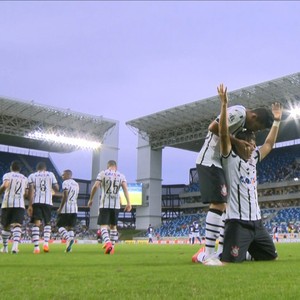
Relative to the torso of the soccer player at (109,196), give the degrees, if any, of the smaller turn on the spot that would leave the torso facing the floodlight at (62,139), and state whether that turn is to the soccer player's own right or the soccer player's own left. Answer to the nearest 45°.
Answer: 0° — they already face it

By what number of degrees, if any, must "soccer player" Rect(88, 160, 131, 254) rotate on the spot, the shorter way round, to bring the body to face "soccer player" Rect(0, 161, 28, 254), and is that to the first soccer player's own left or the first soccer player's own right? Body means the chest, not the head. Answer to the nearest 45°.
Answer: approximately 90° to the first soccer player's own left

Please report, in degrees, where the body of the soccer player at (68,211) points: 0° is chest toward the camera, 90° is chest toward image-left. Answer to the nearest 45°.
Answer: approximately 135°

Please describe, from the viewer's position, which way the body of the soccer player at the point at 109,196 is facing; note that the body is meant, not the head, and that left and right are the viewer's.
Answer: facing away from the viewer

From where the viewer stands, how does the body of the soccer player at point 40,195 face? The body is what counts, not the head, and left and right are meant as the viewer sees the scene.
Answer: facing away from the viewer

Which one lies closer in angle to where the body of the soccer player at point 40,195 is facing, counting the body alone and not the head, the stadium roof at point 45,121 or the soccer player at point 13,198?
the stadium roof

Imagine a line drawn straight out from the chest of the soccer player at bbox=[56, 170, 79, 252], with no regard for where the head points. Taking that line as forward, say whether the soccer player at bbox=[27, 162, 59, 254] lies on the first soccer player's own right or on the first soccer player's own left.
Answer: on the first soccer player's own left

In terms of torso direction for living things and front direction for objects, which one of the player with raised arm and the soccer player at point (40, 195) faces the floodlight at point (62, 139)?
the soccer player

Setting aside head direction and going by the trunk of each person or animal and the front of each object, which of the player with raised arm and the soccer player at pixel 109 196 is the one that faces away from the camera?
the soccer player
